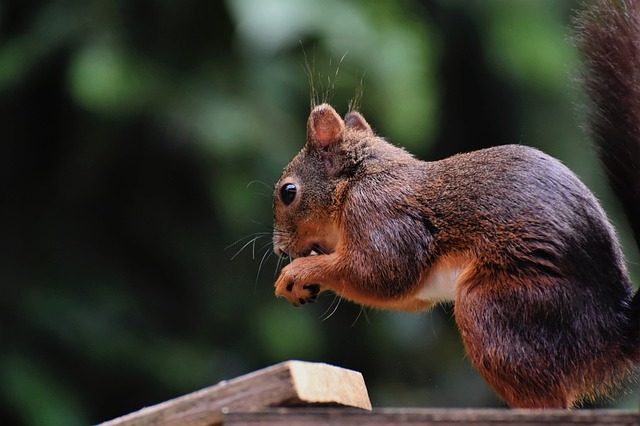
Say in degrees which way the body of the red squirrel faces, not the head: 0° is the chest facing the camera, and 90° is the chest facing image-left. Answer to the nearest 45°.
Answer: approximately 90°
